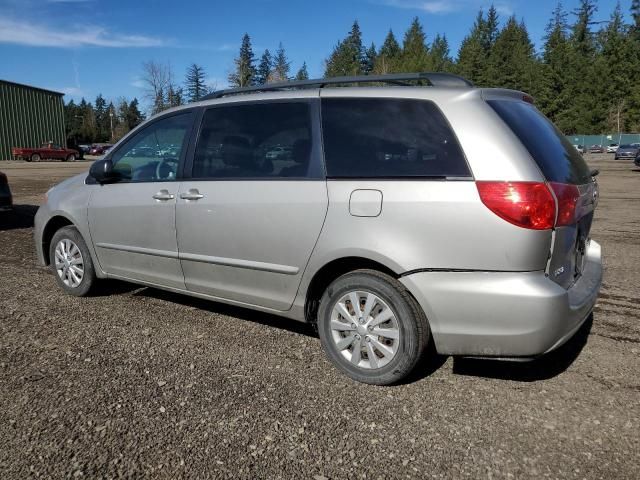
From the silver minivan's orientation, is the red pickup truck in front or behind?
in front

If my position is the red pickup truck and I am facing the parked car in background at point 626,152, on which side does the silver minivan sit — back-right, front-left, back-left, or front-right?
front-right

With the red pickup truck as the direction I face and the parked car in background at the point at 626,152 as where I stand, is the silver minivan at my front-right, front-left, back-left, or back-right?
front-left

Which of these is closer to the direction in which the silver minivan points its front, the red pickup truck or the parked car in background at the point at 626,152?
the red pickup truck

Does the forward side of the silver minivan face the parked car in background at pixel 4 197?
yes

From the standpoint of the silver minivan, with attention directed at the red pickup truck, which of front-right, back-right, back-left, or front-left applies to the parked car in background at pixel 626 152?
front-right

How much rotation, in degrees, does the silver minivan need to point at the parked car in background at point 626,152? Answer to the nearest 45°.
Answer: approximately 90° to its right

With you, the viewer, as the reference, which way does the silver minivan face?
facing away from the viewer and to the left of the viewer

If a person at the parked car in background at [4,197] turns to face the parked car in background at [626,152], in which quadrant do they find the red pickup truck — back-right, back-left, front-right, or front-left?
front-left
